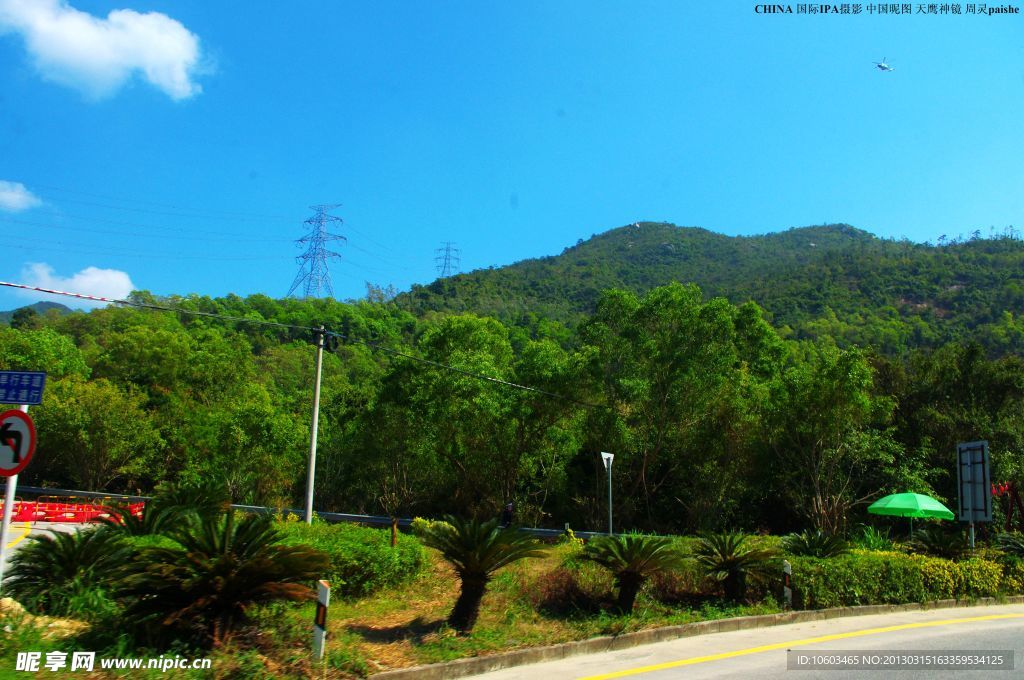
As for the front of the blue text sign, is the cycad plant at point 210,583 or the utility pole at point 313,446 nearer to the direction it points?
the cycad plant

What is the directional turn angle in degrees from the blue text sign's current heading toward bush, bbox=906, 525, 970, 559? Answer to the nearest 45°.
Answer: approximately 90° to its left

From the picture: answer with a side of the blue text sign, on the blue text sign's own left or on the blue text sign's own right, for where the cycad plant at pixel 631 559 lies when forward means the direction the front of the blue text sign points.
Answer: on the blue text sign's own left

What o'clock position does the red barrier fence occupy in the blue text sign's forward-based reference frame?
The red barrier fence is roughly at 6 o'clock from the blue text sign.

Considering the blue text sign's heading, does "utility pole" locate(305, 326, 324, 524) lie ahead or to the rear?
to the rear

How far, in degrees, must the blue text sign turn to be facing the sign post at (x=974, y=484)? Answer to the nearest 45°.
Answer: approximately 90° to its left

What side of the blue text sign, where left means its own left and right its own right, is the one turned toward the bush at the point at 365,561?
left

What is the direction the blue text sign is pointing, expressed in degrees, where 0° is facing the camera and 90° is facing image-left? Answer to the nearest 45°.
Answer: approximately 0°

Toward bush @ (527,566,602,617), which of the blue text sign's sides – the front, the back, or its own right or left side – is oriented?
left

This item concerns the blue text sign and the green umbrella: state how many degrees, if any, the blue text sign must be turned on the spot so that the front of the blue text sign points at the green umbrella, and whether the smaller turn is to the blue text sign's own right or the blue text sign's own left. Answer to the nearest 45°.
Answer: approximately 90° to the blue text sign's own left

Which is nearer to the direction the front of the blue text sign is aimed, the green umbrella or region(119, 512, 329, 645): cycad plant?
the cycad plant

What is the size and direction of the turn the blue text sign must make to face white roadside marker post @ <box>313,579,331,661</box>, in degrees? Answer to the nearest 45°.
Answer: approximately 45° to its left
